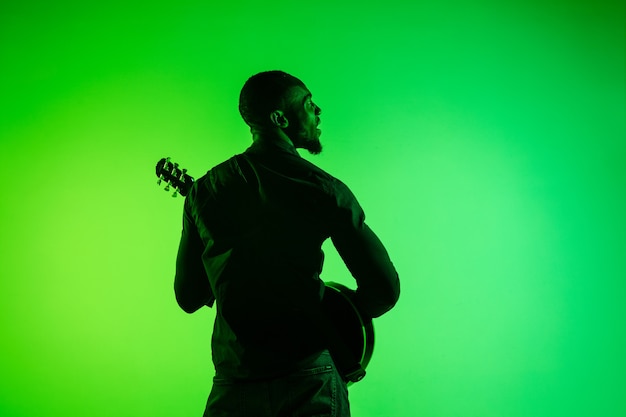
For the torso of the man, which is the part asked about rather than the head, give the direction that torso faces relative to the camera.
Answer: away from the camera
